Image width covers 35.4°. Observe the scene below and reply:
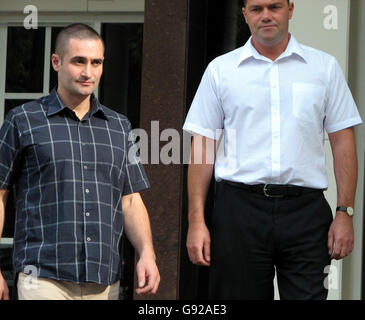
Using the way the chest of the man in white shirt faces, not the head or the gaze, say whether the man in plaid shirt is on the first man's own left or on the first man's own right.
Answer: on the first man's own right

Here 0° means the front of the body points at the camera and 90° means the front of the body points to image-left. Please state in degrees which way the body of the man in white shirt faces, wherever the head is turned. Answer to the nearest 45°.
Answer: approximately 0°
